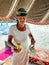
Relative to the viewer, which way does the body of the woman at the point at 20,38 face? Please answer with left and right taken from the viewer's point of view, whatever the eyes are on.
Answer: facing the viewer
